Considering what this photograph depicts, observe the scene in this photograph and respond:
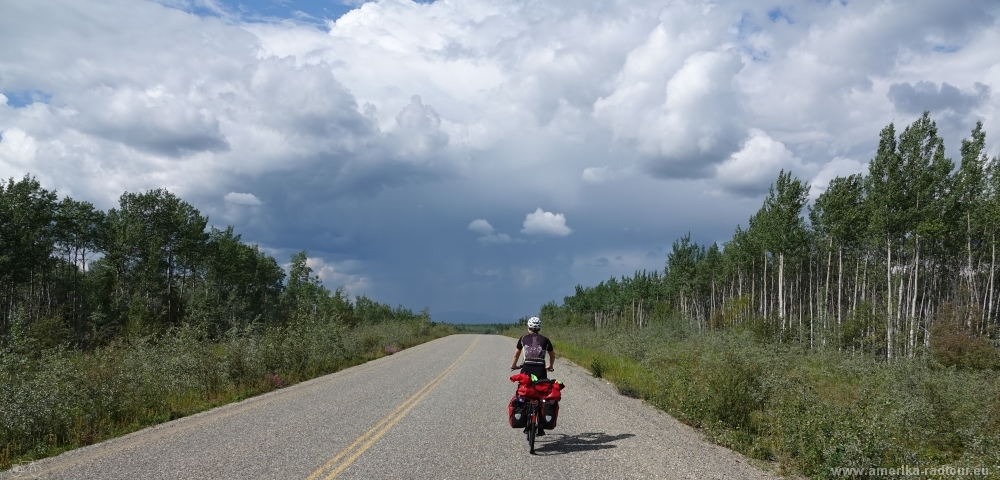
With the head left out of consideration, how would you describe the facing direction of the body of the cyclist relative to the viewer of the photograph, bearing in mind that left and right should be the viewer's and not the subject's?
facing away from the viewer
